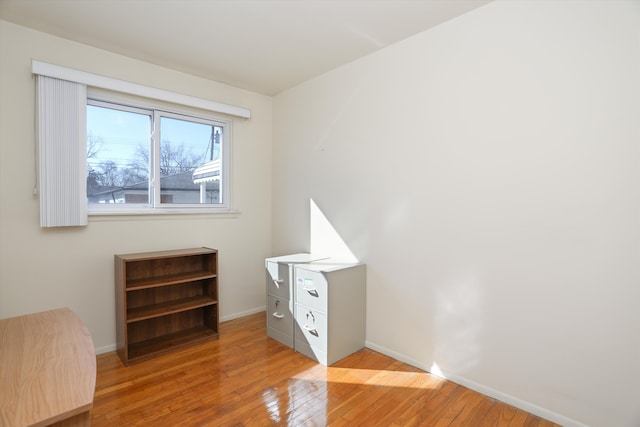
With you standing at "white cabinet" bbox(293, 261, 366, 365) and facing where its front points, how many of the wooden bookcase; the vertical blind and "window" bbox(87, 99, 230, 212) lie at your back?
0

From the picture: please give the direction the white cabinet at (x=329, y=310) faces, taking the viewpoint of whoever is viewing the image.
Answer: facing the viewer and to the left of the viewer

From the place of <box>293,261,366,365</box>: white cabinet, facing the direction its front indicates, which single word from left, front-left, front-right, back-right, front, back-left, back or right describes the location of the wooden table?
front

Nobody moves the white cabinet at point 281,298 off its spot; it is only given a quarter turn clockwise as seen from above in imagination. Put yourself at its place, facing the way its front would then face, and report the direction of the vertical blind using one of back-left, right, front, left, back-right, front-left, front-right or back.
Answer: front-left

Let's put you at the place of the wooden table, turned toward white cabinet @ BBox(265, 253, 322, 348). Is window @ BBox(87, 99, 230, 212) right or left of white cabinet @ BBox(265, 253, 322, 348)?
left

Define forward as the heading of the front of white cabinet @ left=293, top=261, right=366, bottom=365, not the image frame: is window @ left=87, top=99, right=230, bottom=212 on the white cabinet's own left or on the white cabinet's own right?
on the white cabinet's own right

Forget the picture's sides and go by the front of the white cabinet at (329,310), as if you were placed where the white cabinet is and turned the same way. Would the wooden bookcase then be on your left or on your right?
on your right

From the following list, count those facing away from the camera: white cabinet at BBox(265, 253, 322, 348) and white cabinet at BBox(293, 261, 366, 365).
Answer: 0

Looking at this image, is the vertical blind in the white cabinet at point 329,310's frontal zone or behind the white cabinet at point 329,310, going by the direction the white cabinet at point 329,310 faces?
frontal zone

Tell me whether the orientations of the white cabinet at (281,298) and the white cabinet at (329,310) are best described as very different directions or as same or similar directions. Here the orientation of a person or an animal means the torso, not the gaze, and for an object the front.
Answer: same or similar directions

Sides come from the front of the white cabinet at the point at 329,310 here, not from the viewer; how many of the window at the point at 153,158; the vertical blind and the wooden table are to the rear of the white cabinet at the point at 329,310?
0
